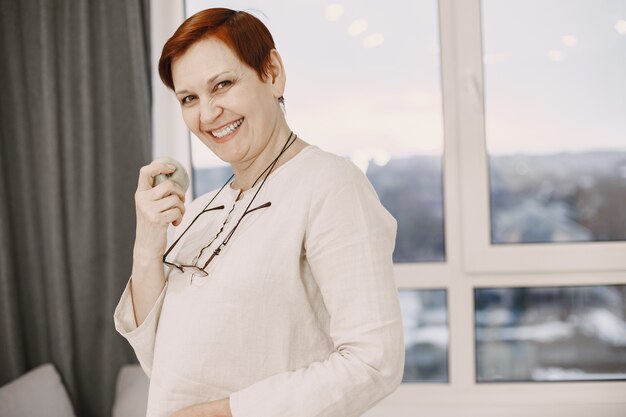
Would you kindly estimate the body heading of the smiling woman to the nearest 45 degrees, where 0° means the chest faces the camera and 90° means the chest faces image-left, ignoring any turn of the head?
approximately 45°

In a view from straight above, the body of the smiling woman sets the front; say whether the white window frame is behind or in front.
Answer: behind
